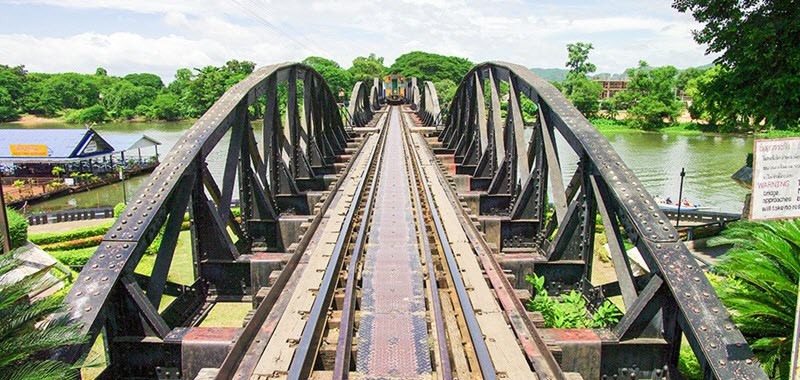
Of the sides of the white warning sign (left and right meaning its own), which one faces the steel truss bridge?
right

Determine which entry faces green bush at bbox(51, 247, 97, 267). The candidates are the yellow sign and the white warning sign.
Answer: the yellow sign

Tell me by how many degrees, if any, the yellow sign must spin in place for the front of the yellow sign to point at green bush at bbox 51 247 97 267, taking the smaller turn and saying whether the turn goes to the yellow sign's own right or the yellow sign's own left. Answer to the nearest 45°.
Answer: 0° — it already faces it

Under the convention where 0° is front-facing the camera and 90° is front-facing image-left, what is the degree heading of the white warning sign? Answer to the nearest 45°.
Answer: approximately 0°

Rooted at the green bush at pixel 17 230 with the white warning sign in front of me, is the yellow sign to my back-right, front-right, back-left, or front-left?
back-left

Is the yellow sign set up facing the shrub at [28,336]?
yes
